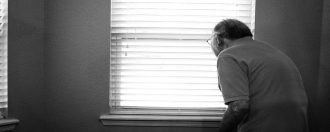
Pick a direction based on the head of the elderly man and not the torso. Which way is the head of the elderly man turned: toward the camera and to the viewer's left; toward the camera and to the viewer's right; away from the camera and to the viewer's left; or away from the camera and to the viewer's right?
away from the camera and to the viewer's left

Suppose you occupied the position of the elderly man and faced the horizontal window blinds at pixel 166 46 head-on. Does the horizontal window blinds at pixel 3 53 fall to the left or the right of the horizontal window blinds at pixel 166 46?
left

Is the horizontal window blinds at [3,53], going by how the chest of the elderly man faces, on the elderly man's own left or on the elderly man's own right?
on the elderly man's own left

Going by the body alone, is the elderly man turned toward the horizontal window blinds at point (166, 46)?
yes

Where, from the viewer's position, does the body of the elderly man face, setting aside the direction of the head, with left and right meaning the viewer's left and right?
facing away from the viewer and to the left of the viewer
